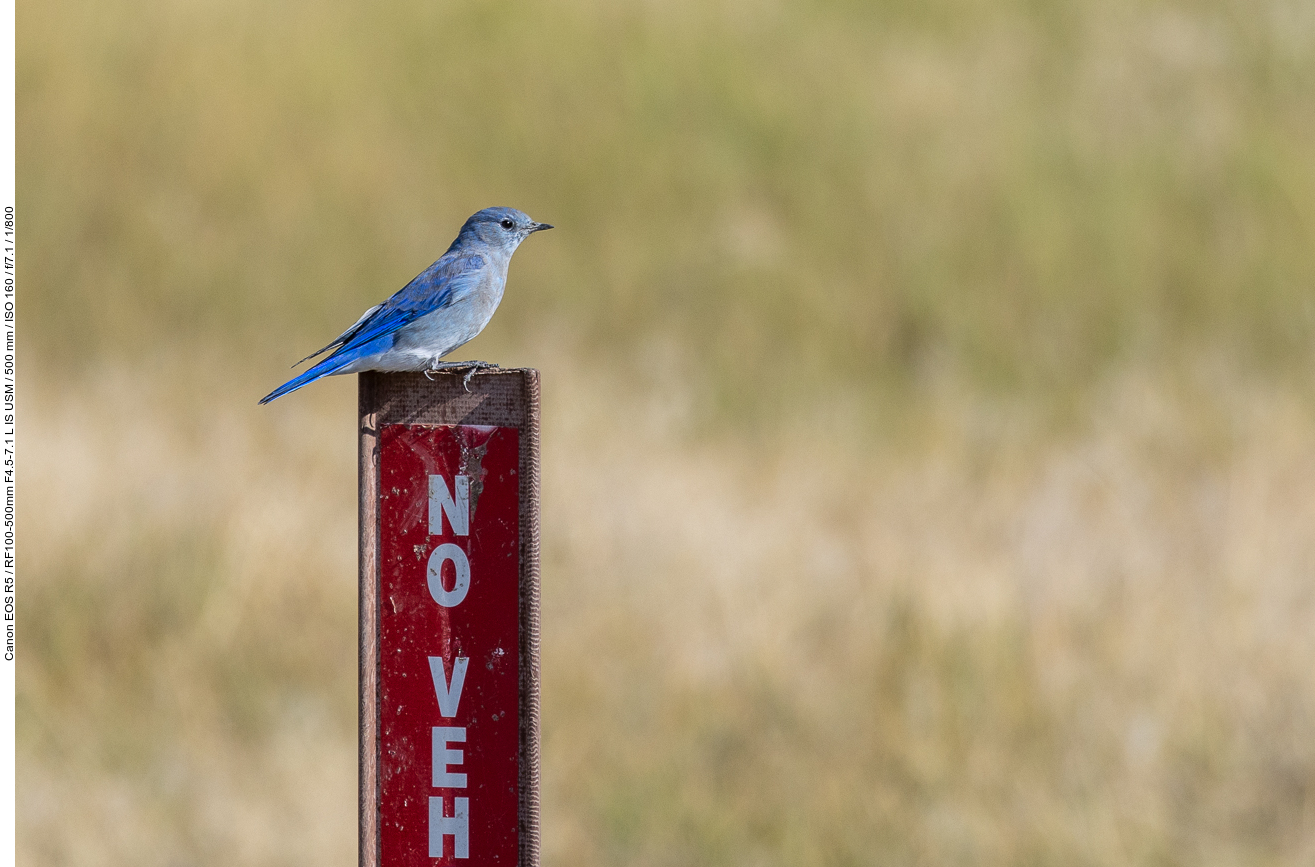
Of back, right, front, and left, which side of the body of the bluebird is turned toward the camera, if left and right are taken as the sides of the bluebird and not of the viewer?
right
